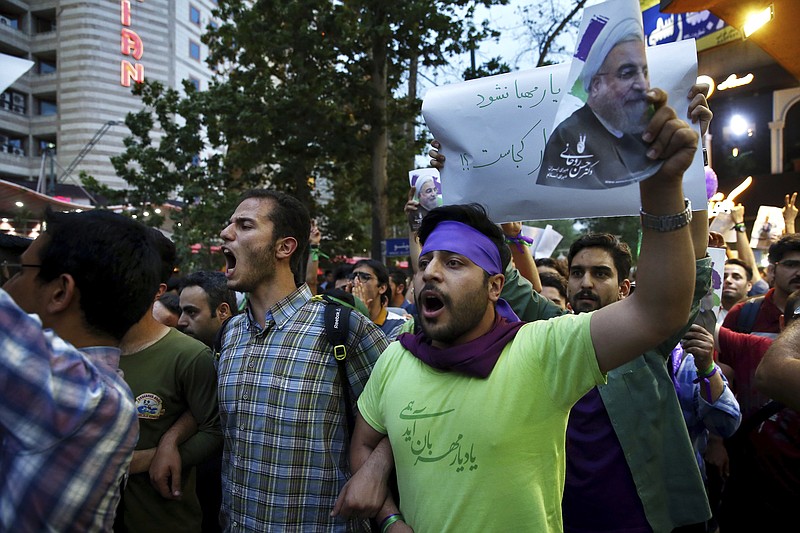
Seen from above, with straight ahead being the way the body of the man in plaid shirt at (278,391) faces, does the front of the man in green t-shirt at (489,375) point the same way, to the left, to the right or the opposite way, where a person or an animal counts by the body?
the same way

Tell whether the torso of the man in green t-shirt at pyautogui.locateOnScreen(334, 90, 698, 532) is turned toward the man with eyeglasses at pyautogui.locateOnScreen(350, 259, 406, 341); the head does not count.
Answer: no

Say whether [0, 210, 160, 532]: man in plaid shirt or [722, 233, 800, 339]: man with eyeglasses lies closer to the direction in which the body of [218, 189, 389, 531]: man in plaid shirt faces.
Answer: the man in plaid shirt

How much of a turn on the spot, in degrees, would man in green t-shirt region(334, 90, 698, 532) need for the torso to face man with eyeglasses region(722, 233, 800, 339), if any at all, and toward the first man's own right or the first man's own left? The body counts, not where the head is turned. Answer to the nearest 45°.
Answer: approximately 180°

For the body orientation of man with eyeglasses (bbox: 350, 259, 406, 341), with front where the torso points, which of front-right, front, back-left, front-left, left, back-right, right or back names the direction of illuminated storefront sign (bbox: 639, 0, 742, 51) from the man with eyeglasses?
back

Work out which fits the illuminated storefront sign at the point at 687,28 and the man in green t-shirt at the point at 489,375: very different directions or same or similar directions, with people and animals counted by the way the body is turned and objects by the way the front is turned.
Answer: same or similar directions

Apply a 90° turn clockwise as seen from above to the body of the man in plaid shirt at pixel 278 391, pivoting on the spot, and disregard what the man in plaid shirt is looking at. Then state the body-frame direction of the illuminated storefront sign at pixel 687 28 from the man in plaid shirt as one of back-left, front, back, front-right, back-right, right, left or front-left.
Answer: right

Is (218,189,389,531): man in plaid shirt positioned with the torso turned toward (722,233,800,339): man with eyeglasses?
no

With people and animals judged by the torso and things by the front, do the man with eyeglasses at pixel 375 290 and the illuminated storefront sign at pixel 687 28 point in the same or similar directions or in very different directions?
same or similar directions

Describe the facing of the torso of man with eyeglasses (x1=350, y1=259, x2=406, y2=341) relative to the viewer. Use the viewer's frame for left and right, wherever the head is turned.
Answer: facing the viewer and to the left of the viewer

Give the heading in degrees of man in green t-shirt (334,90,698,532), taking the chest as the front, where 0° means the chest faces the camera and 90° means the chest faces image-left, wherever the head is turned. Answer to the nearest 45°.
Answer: approximately 45°

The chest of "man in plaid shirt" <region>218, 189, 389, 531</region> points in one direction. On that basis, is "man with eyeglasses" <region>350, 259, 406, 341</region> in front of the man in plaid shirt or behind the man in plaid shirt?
behind

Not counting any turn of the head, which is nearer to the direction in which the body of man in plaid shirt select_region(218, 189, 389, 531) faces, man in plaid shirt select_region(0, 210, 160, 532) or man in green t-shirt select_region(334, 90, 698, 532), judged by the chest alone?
the man in plaid shirt
